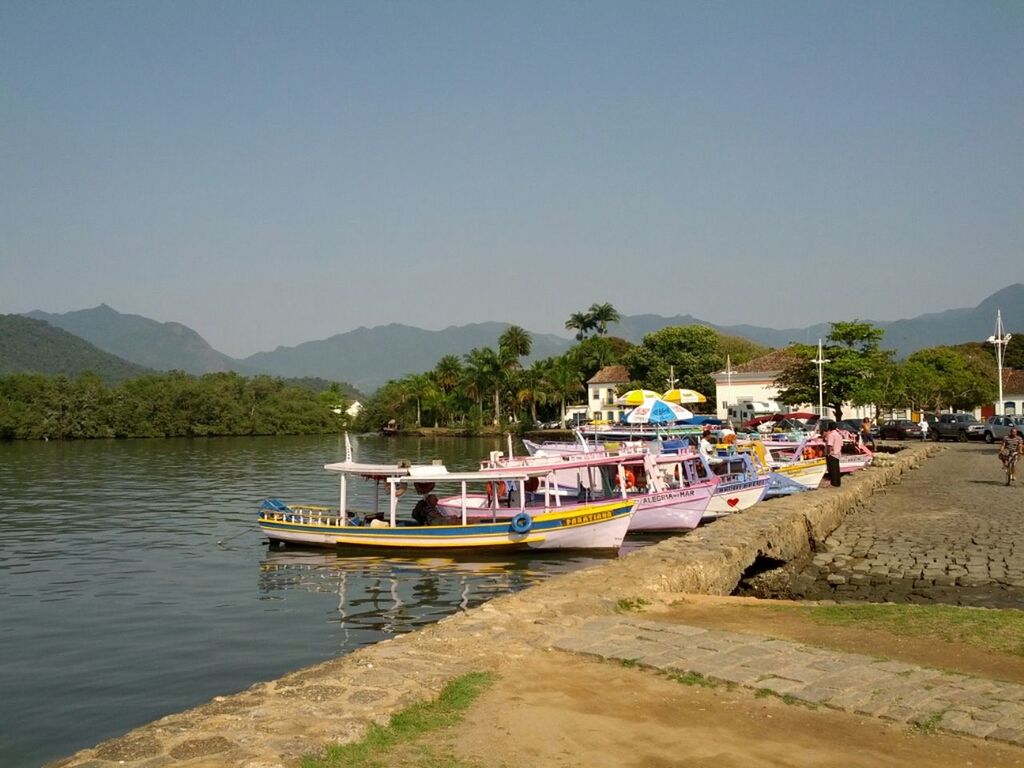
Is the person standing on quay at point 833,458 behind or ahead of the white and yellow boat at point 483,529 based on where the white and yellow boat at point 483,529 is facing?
ahead

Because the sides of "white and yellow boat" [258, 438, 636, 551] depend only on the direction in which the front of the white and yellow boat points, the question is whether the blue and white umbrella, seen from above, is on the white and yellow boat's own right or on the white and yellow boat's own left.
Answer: on the white and yellow boat's own left

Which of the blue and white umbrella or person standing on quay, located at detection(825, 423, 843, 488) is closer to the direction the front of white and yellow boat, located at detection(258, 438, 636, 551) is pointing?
the person standing on quay

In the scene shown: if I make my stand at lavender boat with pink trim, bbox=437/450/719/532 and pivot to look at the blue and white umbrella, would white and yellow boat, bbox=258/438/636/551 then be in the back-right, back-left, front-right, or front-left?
back-left

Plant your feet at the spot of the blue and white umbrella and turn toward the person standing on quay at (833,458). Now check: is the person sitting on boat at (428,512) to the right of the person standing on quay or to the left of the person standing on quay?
right

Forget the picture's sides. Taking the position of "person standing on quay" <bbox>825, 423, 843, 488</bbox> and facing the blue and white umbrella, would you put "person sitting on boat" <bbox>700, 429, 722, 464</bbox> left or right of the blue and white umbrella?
left

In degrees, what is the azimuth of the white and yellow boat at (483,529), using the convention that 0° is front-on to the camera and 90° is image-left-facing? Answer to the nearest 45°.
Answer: approximately 270°
